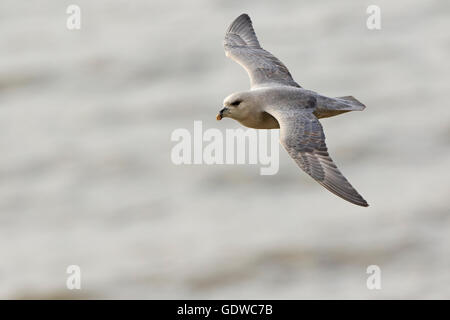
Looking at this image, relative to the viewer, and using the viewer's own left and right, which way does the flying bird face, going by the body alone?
facing to the left of the viewer
